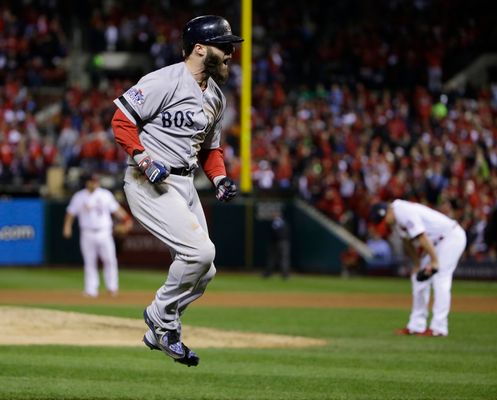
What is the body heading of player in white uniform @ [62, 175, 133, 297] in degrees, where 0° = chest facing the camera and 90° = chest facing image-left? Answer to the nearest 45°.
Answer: approximately 0°

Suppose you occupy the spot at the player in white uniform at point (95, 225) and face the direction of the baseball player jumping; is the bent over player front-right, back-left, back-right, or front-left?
front-left

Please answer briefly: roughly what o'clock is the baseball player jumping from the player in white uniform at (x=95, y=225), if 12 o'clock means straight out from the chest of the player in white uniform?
The baseball player jumping is roughly at 12 o'clock from the player in white uniform.

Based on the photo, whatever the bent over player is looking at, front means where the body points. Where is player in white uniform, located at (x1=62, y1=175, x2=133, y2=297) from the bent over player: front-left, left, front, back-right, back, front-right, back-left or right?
front-right

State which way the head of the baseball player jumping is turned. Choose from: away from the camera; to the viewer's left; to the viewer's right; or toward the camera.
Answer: to the viewer's right

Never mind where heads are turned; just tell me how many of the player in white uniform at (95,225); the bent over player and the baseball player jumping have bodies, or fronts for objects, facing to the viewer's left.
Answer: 1

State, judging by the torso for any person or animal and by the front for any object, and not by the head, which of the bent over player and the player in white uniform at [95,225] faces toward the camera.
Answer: the player in white uniform

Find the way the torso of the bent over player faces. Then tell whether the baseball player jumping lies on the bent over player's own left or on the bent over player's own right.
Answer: on the bent over player's own left

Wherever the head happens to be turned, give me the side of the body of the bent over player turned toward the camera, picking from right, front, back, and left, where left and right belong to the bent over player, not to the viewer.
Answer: left

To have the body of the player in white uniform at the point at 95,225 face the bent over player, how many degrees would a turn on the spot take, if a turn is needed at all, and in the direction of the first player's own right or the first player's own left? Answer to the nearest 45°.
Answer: approximately 45° to the first player's own left

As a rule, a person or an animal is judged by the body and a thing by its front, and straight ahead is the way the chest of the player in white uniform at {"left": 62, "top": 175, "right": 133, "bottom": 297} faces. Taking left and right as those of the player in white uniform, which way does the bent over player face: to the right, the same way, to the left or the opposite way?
to the right

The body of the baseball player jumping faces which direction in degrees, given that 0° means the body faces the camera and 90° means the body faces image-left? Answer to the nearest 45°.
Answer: approximately 315°

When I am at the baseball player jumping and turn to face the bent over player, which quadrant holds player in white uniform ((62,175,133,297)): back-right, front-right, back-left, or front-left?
front-left

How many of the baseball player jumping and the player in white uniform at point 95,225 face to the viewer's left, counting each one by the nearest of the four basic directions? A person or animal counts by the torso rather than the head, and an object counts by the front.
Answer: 0

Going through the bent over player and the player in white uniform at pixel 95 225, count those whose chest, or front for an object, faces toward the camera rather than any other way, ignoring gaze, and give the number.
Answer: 1
